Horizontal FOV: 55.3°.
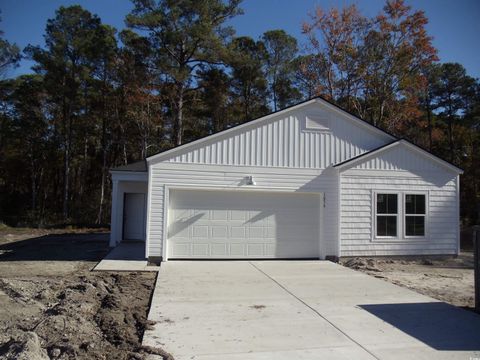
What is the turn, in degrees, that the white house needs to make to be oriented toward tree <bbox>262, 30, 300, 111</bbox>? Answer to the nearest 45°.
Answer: approximately 180°

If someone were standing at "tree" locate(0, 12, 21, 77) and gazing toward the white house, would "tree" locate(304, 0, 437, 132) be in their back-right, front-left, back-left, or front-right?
front-left

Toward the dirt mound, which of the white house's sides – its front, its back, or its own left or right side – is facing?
front

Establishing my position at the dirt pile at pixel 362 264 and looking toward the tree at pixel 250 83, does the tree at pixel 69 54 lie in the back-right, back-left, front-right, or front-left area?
front-left

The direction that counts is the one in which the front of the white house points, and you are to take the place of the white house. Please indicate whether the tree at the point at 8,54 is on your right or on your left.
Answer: on your right

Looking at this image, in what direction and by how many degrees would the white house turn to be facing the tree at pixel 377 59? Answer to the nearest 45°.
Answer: approximately 180°

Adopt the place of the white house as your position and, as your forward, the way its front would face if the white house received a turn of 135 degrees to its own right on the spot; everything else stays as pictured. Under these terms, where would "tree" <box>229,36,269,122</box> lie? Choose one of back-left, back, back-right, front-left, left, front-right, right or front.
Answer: front-right

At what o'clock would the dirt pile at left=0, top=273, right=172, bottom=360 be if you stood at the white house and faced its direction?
The dirt pile is roughly at 1 o'clock from the white house.

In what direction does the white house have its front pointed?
toward the camera
